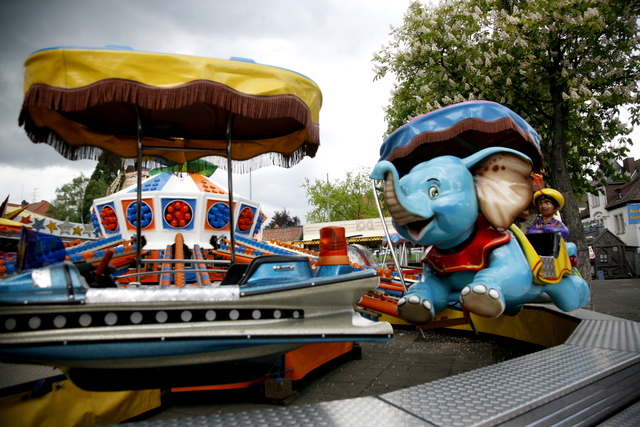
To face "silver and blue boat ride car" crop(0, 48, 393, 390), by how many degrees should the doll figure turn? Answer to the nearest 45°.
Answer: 0° — it already faces it

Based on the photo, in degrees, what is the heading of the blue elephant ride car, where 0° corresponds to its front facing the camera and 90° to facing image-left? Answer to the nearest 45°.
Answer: approximately 45°

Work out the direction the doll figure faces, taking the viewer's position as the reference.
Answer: facing the viewer and to the left of the viewer
